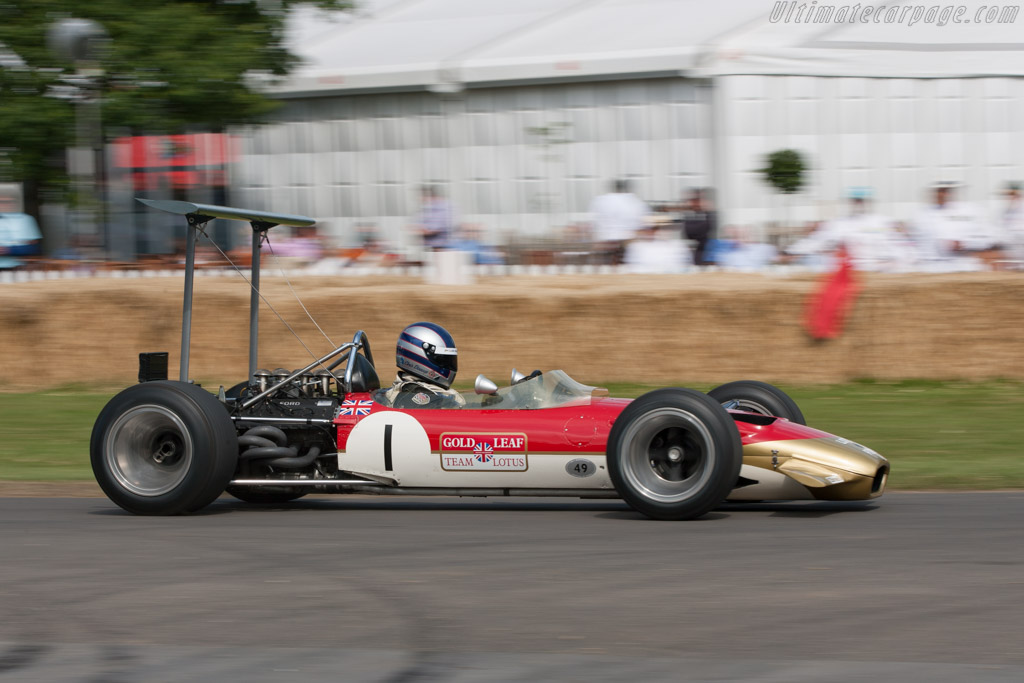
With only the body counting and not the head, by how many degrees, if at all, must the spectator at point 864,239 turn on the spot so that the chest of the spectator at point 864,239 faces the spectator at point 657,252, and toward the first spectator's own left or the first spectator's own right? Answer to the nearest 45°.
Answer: approximately 90° to the first spectator's own right

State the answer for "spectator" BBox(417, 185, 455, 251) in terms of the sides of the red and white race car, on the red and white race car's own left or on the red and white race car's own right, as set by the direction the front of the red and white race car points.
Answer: on the red and white race car's own left

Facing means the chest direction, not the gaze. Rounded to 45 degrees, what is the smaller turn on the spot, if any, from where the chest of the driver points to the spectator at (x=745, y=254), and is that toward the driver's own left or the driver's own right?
approximately 45° to the driver's own left

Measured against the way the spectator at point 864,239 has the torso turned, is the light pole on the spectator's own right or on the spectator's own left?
on the spectator's own right

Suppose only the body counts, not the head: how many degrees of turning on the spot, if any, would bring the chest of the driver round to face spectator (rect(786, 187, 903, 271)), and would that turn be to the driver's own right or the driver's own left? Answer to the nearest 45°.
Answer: approximately 45° to the driver's own left

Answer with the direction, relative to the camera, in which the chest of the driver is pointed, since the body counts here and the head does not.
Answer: to the viewer's right

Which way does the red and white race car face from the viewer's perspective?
to the viewer's right

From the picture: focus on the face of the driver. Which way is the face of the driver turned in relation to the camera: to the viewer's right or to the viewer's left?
to the viewer's right

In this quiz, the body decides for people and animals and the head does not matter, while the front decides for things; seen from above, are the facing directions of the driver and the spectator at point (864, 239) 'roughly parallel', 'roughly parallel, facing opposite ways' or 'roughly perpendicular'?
roughly perpendicular

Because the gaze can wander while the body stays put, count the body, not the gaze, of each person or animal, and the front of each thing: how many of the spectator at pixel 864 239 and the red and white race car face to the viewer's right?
1

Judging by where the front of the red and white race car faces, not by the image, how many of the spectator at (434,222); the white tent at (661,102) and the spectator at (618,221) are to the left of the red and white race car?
3

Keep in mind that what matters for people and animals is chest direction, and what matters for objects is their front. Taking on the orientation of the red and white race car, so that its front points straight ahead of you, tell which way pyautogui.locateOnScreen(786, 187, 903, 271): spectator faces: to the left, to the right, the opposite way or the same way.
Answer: to the right
